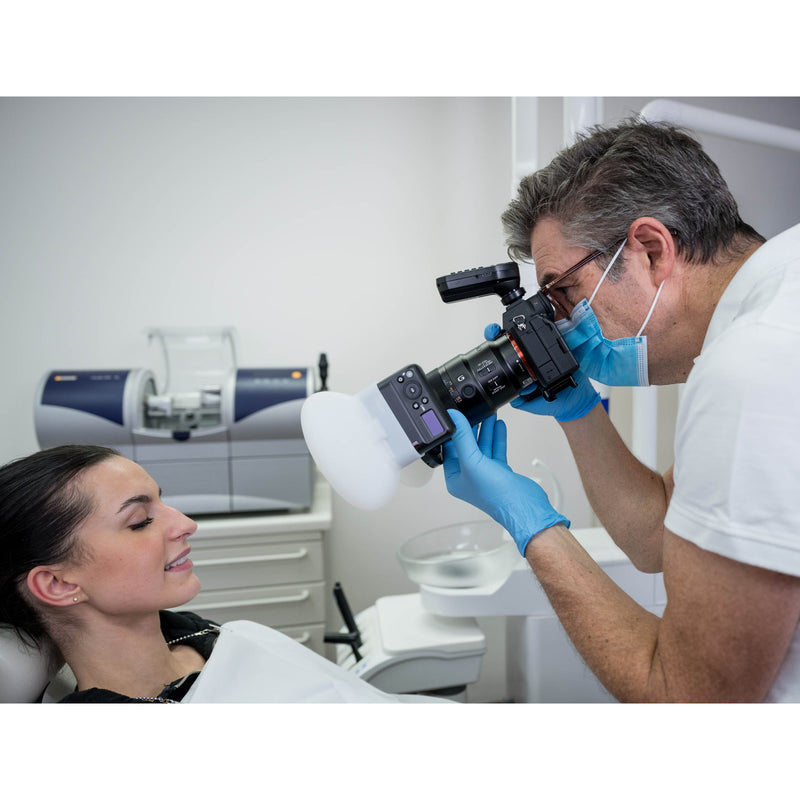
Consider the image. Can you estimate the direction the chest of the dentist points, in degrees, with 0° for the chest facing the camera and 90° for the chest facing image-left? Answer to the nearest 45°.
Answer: approximately 90°

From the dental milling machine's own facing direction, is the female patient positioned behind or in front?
in front

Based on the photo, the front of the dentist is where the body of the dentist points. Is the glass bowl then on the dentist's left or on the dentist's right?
on the dentist's right

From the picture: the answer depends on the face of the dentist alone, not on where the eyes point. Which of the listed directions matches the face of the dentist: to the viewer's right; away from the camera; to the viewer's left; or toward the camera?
to the viewer's left

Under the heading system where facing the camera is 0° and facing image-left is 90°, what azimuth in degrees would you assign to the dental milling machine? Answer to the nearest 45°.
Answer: approximately 0°

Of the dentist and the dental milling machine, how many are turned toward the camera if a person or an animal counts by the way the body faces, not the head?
1
